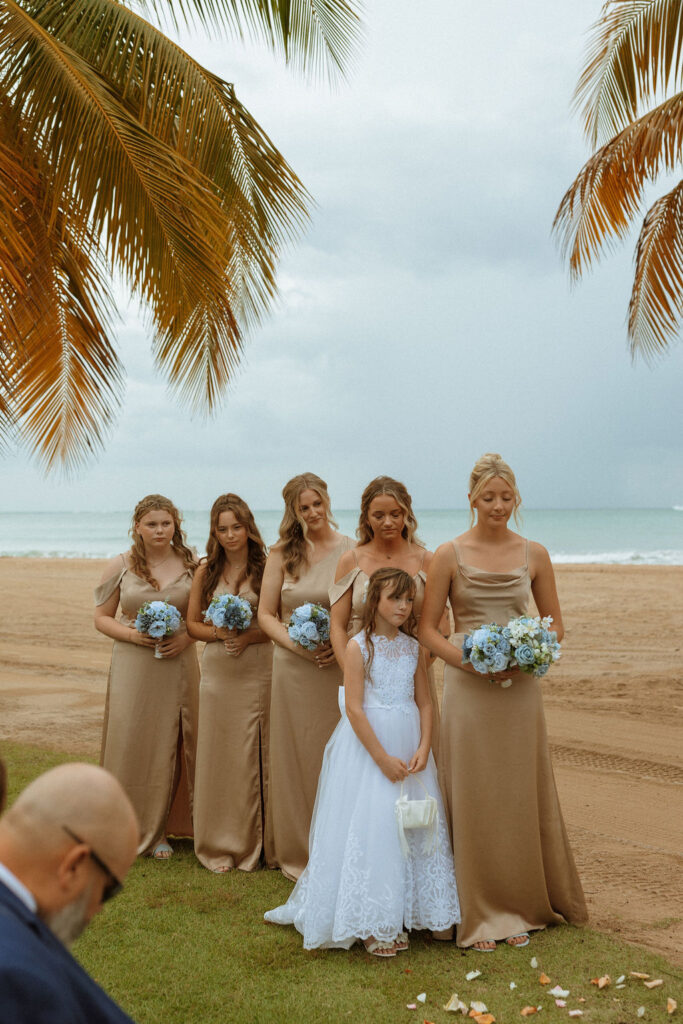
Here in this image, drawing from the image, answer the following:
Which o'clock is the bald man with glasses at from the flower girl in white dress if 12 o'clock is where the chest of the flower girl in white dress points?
The bald man with glasses is roughly at 2 o'clock from the flower girl in white dress.

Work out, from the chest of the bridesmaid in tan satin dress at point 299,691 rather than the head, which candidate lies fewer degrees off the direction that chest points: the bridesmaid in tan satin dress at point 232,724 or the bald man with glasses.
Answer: the bald man with glasses

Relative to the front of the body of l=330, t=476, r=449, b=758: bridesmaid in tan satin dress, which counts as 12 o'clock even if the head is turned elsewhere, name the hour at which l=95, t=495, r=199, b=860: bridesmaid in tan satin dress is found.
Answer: l=95, t=495, r=199, b=860: bridesmaid in tan satin dress is roughly at 4 o'clock from l=330, t=476, r=449, b=758: bridesmaid in tan satin dress.

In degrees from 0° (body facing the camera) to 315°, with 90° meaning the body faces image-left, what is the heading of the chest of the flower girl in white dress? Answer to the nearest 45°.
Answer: approximately 315°

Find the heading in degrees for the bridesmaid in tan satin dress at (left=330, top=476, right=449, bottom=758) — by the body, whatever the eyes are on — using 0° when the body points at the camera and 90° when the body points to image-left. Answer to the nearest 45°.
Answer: approximately 0°

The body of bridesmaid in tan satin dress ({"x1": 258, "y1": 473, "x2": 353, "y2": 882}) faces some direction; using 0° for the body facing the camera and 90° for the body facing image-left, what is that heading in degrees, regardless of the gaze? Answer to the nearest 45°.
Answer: approximately 315°

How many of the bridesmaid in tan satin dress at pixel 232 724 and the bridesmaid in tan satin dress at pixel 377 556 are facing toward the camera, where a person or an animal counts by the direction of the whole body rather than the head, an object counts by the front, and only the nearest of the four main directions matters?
2

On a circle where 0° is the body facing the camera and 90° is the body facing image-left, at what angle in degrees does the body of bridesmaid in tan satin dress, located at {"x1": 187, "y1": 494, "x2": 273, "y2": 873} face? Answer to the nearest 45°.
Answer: approximately 0°
